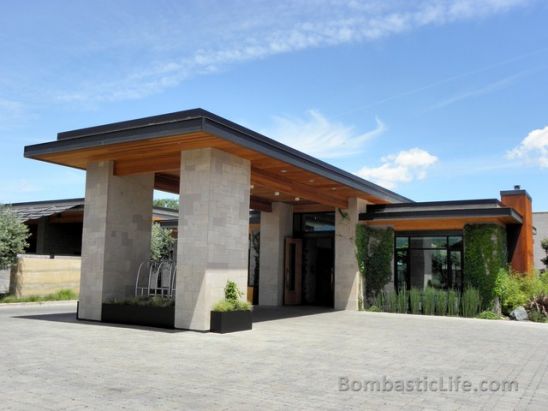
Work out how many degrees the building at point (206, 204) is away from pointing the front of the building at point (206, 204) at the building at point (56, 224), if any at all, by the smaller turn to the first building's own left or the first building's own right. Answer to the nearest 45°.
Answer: approximately 90° to the first building's own right

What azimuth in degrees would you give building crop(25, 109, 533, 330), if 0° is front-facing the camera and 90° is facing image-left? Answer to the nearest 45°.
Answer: approximately 45°

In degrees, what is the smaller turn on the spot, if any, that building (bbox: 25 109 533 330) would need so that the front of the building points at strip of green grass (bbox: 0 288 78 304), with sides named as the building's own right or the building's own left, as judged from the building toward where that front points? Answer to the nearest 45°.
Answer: approximately 90° to the building's own right

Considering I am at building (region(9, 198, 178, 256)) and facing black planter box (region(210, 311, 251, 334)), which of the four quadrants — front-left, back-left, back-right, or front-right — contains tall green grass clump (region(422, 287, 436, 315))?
front-left

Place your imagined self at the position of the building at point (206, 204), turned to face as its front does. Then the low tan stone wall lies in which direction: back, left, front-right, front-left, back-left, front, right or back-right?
right
